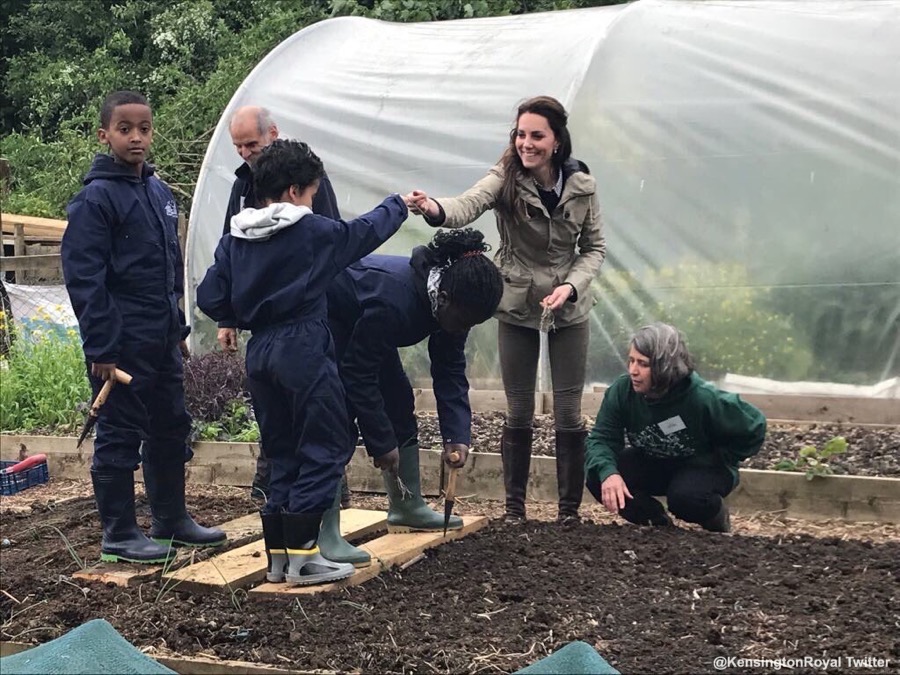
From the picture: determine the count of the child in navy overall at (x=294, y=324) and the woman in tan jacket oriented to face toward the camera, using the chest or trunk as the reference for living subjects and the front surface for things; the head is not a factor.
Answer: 1

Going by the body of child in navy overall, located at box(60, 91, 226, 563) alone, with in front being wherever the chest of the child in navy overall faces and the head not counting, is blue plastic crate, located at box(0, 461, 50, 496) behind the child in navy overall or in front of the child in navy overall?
behind

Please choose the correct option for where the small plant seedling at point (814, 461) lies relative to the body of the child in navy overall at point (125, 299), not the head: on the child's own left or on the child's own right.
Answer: on the child's own left

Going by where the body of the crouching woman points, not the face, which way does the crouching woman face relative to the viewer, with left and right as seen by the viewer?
facing the viewer and to the left of the viewer

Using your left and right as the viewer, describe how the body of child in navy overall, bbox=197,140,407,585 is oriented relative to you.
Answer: facing away from the viewer and to the right of the viewer

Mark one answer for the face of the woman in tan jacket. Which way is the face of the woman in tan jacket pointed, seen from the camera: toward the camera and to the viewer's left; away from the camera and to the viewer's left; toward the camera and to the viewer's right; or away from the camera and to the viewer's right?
toward the camera and to the viewer's left

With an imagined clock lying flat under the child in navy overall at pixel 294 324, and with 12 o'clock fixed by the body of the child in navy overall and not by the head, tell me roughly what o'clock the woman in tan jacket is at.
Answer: The woman in tan jacket is roughly at 12 o'clock from the child in navy overall.

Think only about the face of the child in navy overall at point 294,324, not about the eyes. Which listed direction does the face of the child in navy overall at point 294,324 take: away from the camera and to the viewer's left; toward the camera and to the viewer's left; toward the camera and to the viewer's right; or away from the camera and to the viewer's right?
away from the camera and to the viewer's right

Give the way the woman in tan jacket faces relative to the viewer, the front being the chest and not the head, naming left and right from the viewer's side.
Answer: facing the viewer

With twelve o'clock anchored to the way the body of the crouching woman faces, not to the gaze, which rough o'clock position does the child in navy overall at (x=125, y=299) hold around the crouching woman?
The child in navy overall is roughly at 1 o'clock from the crouching woman.

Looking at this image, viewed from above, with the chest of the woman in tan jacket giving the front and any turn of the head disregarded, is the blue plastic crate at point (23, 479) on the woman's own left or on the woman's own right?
on the woman's own right
